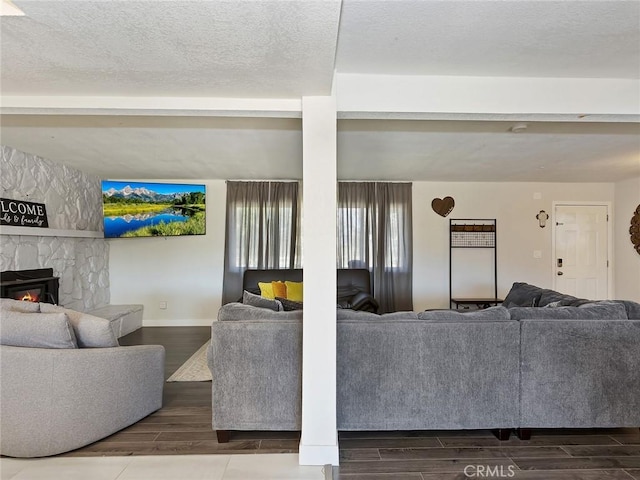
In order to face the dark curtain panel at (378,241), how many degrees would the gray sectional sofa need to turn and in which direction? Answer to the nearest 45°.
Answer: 0° — it already faces it

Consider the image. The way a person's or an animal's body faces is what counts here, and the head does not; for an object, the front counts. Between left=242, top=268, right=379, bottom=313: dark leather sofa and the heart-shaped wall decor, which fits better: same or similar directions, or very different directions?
same or similar directions

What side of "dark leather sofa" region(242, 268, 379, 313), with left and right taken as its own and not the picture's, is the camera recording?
front

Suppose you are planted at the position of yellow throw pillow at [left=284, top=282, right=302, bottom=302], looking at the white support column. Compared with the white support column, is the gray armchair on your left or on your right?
right

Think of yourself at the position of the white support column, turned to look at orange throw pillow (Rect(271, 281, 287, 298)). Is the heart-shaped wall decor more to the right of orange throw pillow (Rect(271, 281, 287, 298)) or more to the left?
right

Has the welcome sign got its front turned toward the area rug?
yes

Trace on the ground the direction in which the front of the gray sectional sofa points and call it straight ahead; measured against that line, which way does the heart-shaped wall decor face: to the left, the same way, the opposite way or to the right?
the opposite way

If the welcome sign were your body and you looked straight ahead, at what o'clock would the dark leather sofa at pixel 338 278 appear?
The dark leather sofa is roughly at 11 o'clock from the welcome sign.

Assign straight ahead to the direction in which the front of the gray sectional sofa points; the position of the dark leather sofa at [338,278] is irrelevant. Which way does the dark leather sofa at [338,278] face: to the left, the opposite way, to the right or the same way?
the opposite way

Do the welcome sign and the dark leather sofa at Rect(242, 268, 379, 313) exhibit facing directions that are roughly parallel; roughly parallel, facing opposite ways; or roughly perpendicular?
roughly perpendicular

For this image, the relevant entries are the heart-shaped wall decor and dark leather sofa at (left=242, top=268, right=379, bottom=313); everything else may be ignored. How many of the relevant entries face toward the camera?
2

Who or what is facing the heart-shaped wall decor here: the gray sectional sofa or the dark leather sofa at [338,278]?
the gray sectional sofa

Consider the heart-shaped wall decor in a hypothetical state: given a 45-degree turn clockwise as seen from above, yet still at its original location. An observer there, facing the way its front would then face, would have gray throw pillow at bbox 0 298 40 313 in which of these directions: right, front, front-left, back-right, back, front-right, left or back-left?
front

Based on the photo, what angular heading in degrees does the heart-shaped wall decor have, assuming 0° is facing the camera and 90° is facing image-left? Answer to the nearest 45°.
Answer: approximately 0°

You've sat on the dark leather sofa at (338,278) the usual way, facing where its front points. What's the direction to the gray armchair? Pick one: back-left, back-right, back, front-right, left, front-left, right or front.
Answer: front-right

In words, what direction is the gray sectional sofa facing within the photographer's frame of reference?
facing away from the viewer

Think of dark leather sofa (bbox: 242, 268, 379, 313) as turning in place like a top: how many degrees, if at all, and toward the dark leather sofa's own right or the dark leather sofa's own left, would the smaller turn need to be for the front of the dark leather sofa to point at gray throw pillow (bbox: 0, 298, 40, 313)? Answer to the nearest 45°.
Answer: approximately 45° to the dark leather sofa's own right

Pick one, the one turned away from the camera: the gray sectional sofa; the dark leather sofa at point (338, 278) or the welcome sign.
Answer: the gray sectional sofa

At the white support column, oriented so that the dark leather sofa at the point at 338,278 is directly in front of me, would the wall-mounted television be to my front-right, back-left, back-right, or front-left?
front-left

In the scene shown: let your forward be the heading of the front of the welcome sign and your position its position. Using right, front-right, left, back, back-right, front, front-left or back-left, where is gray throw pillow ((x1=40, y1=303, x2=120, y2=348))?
front-right
